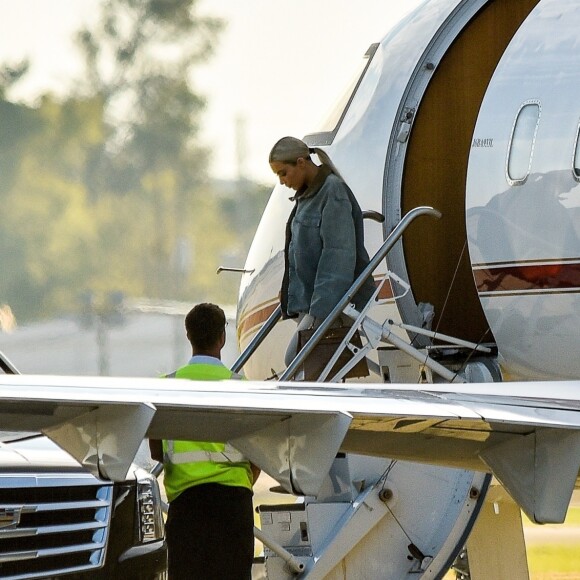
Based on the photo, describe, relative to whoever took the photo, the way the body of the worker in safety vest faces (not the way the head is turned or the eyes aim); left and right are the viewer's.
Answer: facing away from the viewer

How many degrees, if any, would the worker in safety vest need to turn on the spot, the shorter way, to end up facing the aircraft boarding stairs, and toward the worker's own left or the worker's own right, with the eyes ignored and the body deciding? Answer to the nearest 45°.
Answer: approximately 45° to the worker's own right

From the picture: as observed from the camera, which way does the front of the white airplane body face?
facing away from the viewer and to the left of the viewer
